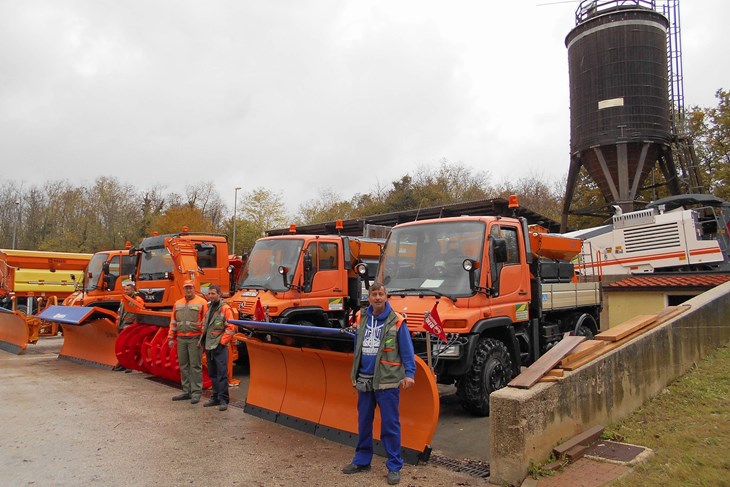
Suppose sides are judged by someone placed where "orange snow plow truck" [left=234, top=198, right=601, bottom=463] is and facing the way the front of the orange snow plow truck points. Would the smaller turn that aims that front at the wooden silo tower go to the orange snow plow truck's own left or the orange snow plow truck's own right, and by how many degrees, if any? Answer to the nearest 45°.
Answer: approximately 180°

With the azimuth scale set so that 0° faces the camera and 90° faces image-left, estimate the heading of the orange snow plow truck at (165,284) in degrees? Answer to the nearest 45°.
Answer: approximately 45°

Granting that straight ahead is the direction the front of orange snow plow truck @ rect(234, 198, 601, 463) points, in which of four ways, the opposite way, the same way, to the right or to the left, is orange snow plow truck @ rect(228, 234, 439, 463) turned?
the same way

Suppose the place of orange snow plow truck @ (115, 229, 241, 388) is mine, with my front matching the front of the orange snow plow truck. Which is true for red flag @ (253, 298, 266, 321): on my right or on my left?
on my left

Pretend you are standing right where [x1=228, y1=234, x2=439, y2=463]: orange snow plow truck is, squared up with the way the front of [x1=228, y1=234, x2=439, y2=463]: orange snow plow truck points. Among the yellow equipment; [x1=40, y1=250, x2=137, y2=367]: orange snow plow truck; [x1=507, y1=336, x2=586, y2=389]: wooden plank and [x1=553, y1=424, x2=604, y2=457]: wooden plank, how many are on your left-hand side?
2

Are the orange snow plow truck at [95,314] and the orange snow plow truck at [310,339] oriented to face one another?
no

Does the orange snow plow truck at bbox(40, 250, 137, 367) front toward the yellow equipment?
no

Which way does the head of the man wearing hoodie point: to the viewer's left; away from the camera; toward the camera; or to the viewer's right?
toward the camera

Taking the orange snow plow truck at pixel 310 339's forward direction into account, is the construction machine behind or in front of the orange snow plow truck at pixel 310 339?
behind

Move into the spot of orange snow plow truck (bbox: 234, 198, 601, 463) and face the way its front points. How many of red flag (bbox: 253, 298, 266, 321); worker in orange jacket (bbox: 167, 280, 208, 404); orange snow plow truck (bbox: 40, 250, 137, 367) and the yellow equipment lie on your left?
0

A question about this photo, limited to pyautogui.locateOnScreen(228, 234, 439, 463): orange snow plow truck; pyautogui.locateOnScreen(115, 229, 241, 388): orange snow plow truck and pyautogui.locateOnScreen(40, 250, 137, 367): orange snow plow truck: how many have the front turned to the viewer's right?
0

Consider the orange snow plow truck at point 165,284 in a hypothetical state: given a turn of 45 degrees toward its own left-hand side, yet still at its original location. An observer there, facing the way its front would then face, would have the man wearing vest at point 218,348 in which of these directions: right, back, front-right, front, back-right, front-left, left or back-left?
front

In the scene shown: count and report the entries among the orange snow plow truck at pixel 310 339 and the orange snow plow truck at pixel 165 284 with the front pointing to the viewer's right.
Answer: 0

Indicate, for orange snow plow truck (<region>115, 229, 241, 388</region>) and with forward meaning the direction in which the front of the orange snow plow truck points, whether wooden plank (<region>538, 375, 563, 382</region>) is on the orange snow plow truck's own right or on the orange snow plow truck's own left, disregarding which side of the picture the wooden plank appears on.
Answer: on the orange snow plow truck's own left

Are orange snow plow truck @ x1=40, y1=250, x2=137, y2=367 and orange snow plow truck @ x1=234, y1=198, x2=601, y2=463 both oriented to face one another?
no

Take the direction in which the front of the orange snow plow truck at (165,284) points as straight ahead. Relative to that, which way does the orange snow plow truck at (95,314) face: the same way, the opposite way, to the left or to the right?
the same way

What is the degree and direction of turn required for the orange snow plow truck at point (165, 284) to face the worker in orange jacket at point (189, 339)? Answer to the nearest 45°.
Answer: approximately 45° to its left

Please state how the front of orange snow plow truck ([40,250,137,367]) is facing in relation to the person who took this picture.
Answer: facing the viewer and to the left of the viewer

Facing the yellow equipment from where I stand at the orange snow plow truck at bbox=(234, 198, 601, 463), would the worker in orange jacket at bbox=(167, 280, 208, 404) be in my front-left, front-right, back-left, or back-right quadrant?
front-left

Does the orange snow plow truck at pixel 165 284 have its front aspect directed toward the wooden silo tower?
no

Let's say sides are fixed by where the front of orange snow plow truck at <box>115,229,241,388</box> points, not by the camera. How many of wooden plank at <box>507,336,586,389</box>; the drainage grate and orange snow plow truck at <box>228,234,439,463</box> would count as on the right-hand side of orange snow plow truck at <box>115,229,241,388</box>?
0

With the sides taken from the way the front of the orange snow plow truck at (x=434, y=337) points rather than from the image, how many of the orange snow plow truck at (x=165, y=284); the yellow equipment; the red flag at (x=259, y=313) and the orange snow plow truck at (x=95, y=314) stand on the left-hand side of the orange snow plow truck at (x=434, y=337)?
0
